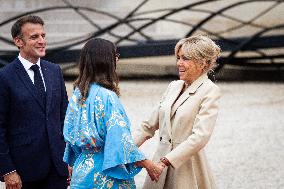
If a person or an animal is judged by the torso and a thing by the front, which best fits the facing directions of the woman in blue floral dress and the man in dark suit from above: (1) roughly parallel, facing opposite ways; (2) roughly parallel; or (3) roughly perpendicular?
roughly perpendicular

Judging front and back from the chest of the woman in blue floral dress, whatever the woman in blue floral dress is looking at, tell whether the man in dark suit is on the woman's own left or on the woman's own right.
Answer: on the woman's own left

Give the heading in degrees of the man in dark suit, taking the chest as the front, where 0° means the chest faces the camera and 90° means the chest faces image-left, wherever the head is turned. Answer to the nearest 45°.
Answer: approximately 315°

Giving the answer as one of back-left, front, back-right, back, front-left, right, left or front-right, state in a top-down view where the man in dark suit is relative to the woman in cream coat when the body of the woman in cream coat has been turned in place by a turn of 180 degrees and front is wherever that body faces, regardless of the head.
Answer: back-left

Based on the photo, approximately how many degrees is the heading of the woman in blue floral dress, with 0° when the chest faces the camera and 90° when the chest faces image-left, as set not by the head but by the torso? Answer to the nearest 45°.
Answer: approximately 225°

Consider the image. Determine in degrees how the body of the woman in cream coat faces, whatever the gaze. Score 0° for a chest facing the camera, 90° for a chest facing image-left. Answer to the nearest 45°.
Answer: approximately 45°

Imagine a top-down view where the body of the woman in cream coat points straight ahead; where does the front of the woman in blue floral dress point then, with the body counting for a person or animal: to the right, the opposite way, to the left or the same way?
the opposite way

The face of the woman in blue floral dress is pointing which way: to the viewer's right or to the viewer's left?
to the viewer's right
